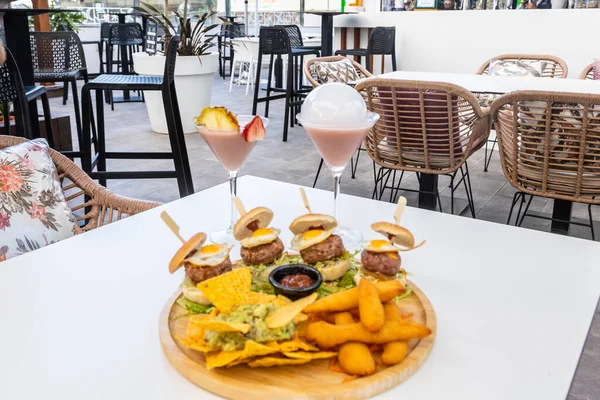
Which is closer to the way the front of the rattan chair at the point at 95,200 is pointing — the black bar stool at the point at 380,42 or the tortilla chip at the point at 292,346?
the tortilla chip

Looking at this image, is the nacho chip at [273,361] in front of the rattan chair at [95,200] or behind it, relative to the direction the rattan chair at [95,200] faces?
in front

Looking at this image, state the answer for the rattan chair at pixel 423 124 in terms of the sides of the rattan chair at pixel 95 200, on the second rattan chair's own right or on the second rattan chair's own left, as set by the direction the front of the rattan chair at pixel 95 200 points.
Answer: on the second rattan chair's own left

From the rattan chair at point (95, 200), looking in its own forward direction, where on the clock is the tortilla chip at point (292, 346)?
The tortilla chip is roughly at 1 o'clock from the rattan chair.

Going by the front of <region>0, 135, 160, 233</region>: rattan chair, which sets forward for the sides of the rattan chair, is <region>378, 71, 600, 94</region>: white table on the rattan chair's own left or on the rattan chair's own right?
on the rattan chair's own left

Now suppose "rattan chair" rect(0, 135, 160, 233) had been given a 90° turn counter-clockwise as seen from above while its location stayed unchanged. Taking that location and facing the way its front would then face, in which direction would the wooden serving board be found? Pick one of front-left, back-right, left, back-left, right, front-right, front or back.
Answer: back-right

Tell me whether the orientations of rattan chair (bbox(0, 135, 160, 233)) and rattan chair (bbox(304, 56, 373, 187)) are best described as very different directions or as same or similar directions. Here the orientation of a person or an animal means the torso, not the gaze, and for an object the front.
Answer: same or similar directions

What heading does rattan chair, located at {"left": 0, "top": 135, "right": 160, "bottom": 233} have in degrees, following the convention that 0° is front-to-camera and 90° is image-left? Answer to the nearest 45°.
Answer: approximately 315°

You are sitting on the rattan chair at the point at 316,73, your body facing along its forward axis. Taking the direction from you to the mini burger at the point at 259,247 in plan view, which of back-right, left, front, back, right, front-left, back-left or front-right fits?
front-right

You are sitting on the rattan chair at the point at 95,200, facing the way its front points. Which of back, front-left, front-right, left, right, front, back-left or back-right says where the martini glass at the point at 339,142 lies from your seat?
front
